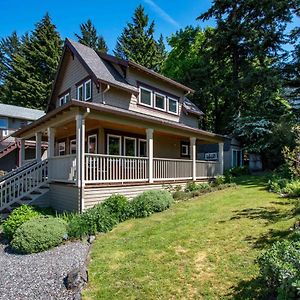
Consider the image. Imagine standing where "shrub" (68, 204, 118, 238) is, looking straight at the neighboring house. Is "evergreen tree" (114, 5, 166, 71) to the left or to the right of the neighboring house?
right

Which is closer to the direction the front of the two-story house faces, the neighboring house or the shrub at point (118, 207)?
the shrub

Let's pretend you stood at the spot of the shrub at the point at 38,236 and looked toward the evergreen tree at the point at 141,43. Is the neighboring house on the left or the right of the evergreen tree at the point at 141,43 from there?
left

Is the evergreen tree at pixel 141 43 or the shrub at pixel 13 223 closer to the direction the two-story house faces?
the shrub

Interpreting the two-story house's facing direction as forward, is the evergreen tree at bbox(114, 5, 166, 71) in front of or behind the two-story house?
behind

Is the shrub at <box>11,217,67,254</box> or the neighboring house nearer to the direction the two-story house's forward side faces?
the shrub
